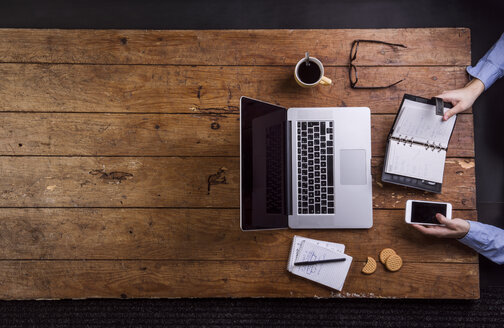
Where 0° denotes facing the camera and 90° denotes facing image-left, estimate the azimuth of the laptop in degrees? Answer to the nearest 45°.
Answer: approximately 270°

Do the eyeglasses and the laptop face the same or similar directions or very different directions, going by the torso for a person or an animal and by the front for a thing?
very different directions

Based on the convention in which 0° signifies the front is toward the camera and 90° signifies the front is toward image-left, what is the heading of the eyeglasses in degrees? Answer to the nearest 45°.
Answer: approximately 90°

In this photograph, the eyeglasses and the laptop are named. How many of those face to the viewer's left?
1
